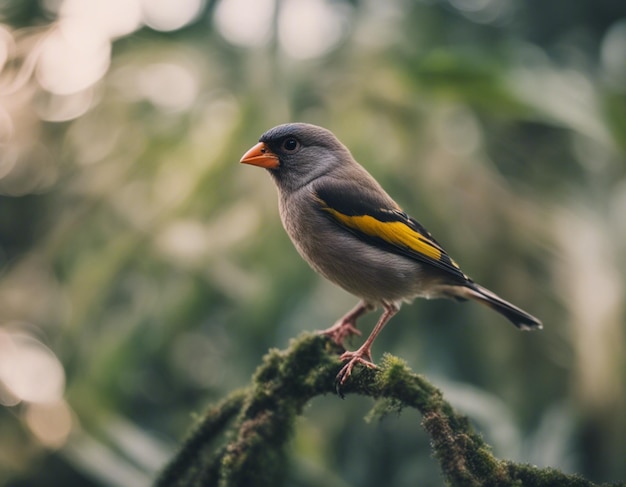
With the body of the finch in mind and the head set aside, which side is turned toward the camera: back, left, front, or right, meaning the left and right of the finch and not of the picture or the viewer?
left
